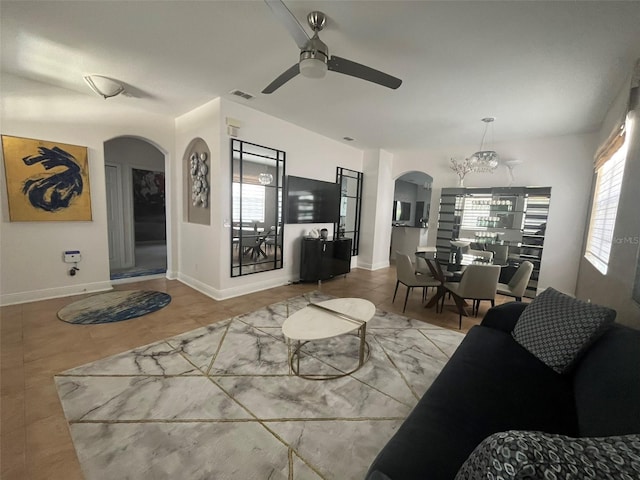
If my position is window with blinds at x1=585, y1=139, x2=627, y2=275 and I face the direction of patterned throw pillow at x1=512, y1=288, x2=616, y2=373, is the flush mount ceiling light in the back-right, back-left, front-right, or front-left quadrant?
front-right

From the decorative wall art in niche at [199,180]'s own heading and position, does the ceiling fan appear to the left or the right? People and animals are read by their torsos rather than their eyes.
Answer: on its left

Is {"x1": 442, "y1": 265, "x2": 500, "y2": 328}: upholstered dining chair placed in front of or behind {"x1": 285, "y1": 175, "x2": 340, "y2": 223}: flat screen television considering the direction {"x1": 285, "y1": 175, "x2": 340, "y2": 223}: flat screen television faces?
in front

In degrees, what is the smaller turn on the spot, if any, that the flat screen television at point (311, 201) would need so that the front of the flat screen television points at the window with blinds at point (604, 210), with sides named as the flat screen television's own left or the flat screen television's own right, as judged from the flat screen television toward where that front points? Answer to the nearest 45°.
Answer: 0° — it already faces it

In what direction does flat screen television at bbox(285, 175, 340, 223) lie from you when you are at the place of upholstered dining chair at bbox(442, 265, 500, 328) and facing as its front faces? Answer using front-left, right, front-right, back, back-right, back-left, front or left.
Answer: front-left

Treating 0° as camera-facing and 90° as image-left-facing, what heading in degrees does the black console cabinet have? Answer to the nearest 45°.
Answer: approximately 315°

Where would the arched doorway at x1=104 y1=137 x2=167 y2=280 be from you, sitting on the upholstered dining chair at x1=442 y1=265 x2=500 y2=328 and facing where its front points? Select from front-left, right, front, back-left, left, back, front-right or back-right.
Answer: front-left

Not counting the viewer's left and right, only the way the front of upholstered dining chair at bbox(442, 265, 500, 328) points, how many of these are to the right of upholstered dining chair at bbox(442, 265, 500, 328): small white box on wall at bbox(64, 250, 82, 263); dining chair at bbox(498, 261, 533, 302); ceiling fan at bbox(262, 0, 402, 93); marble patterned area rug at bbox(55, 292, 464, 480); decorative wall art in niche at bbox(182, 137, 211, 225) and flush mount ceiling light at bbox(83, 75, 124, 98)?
1

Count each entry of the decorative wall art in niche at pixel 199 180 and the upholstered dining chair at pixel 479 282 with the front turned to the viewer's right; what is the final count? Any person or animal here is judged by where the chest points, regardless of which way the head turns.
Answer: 0

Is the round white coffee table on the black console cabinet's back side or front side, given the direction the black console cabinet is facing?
on the front side

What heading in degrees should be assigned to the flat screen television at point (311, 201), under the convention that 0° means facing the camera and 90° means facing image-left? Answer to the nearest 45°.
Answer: approximately 315°

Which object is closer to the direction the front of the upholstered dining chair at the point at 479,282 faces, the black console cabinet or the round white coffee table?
the black console cabinet

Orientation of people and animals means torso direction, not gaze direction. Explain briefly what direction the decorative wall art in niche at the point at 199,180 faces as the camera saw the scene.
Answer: facing the viewer and to the left of the viewer

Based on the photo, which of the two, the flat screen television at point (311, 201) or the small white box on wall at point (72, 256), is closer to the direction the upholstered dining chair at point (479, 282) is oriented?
the flat screen television
